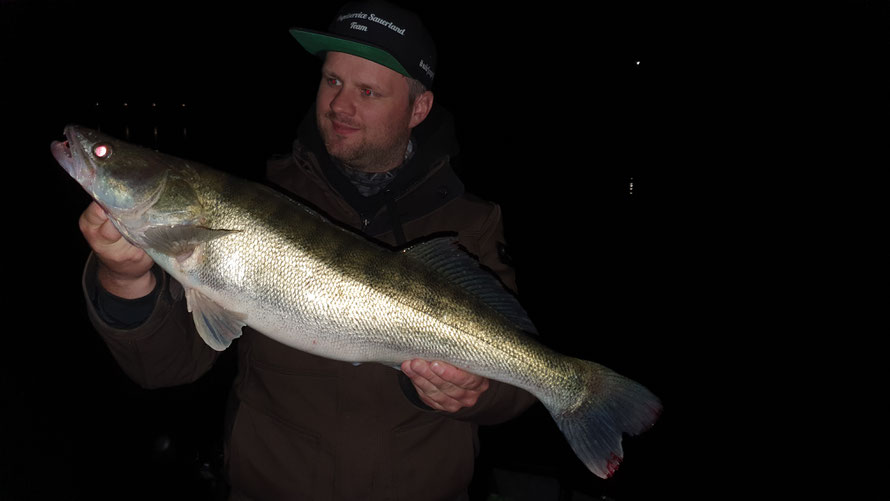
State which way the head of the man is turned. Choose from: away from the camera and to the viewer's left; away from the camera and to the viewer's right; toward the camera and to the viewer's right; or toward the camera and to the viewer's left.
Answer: toward the camera and to the viewer's left

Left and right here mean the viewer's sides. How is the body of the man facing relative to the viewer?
facing the viewer
